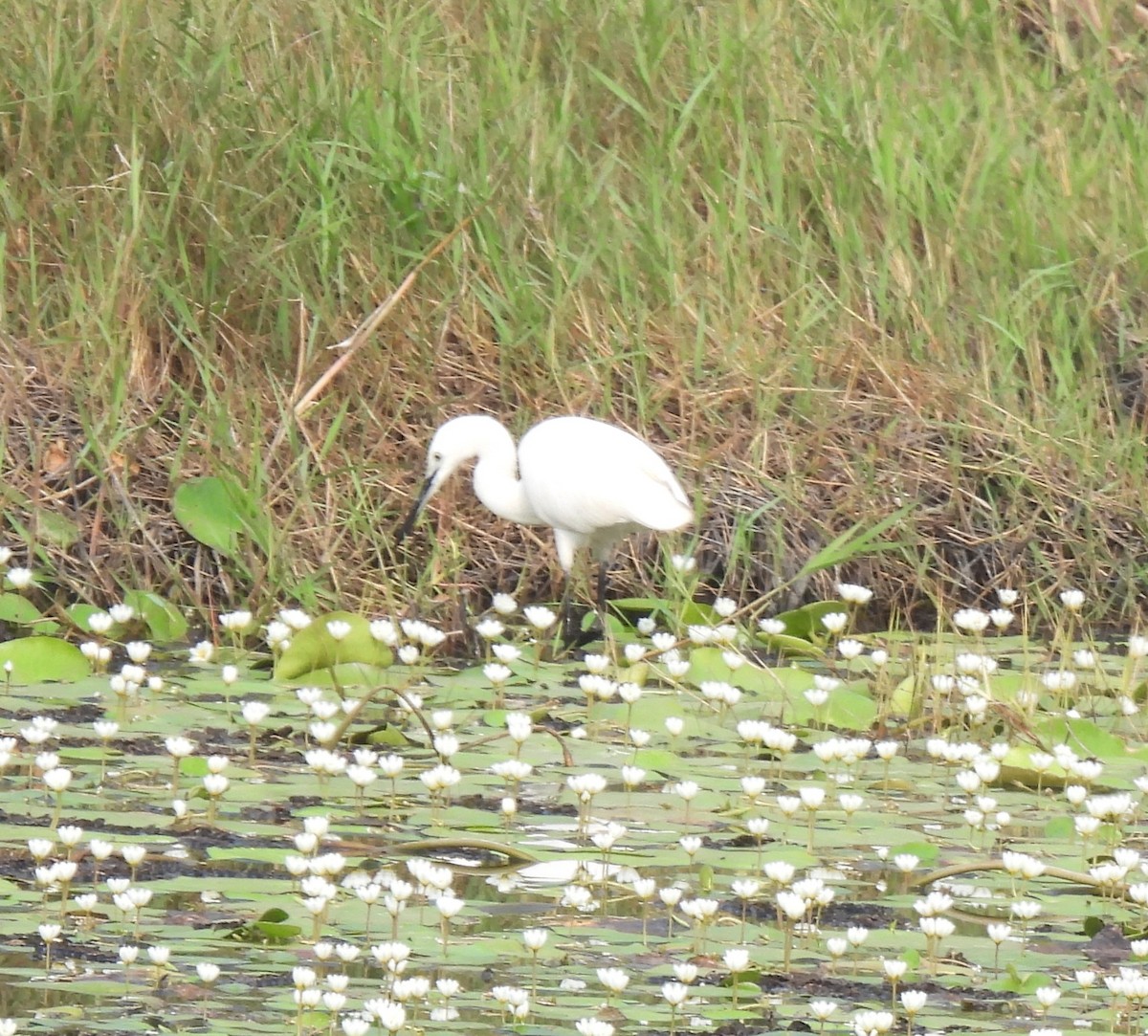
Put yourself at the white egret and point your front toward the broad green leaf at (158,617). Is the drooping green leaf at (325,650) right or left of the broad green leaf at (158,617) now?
left

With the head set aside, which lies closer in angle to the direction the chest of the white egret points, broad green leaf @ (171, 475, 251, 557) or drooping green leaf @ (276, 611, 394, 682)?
the broad green leaf

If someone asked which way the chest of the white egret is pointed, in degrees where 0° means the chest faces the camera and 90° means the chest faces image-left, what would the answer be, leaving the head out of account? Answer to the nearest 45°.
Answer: approximately 90°

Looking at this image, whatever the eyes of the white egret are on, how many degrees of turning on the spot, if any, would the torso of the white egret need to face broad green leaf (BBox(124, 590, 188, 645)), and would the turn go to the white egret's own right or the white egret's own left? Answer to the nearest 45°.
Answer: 0° — it already faces it

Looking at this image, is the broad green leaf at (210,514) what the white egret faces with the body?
yes

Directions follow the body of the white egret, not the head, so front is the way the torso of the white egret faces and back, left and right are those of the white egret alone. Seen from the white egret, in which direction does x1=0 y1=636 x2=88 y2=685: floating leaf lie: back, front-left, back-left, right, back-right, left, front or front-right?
front-left

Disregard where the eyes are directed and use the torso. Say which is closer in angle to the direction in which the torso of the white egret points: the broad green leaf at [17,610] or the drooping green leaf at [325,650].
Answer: the broad green leaf

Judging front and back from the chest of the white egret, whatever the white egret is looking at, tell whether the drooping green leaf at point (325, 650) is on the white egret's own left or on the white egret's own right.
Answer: on the white egret's own left

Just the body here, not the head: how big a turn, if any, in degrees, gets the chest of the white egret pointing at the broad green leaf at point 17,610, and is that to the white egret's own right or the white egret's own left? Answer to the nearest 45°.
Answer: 0° — it already faces it
